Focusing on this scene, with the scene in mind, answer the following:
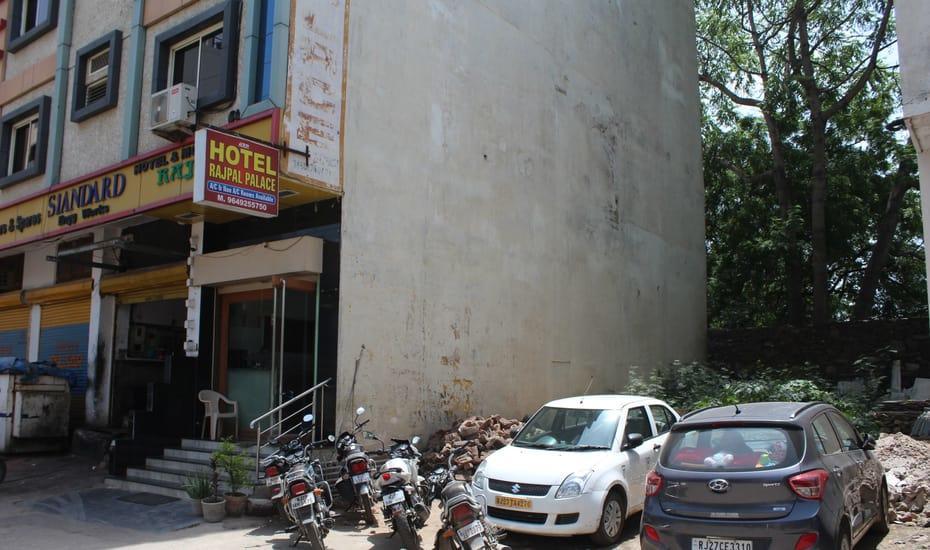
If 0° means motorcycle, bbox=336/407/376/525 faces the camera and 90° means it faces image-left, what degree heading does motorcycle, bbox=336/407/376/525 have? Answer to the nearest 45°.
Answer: approximately 135°

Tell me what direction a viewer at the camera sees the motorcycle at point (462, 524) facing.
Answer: facing away from the viewer and to the left of the viewer

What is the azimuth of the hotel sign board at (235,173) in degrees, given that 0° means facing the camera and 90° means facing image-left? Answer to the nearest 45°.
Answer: approximately 315°

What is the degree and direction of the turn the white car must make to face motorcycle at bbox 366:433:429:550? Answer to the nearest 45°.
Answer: approximately 45° to its right

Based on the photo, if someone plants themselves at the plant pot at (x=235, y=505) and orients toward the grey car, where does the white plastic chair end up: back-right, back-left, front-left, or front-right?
back-left

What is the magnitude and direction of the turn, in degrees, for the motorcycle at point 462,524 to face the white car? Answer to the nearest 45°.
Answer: approximately 90° to its right

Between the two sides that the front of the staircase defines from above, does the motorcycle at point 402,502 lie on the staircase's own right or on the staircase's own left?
on the staircase's own left

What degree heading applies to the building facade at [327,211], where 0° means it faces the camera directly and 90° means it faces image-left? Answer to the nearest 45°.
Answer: approximately 45°

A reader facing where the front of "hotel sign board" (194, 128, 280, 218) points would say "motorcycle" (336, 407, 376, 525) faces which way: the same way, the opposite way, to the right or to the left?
the opposite way

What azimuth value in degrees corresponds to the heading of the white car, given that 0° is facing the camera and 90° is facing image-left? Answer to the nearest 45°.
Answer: approximately 45°
